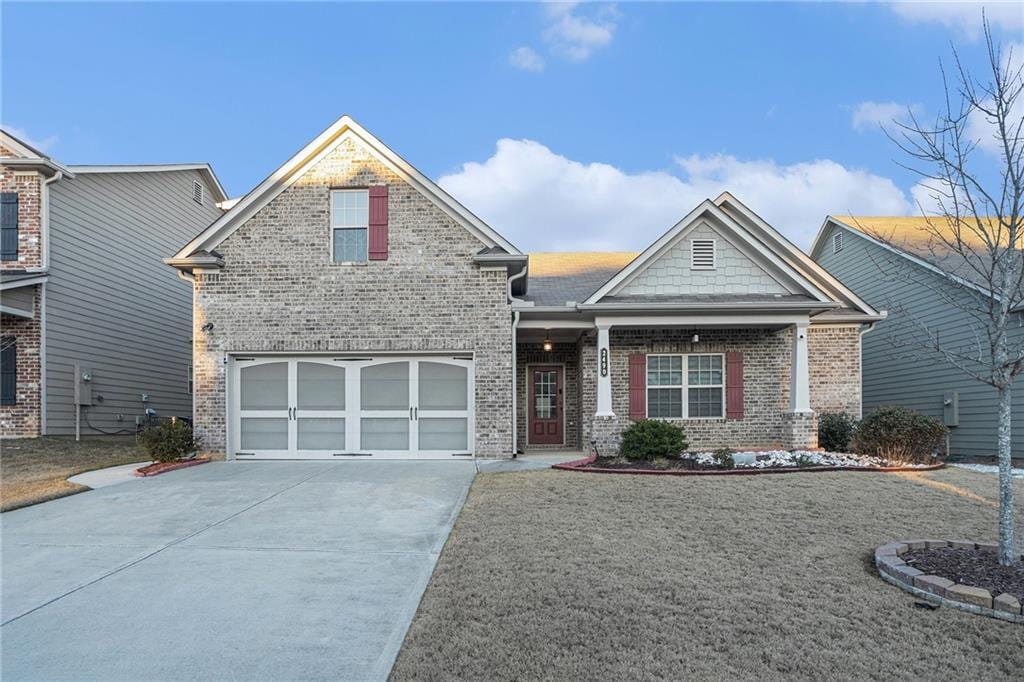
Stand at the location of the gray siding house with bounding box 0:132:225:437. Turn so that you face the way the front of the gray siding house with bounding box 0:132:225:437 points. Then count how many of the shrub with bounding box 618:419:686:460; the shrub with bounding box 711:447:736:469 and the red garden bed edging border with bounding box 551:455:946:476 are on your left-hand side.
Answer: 3

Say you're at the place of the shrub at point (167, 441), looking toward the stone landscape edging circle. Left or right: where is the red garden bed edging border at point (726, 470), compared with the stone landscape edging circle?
left

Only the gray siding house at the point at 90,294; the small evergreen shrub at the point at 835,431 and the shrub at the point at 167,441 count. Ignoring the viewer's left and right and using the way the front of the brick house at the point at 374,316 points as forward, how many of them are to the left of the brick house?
1

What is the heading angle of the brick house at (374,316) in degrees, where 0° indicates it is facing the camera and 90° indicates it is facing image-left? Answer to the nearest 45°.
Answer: approximately 0°

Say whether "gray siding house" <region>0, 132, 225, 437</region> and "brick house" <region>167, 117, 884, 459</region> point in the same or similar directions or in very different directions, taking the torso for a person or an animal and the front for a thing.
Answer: same or similar directions

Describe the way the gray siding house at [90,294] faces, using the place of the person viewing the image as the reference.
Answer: facing the viewer and to the left of the viewer

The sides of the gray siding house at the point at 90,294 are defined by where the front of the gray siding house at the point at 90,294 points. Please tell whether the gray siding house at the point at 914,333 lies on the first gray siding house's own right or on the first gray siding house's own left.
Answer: on the first gray siding house's own left

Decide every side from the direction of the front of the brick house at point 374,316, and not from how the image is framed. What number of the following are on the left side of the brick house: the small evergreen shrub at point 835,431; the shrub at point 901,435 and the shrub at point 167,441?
2

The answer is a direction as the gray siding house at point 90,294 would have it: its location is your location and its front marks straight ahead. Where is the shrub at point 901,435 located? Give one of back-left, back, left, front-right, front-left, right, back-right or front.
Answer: left

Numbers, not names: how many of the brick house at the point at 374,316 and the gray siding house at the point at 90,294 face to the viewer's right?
0

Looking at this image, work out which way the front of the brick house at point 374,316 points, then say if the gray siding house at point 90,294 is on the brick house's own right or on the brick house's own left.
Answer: on the brick house's own right

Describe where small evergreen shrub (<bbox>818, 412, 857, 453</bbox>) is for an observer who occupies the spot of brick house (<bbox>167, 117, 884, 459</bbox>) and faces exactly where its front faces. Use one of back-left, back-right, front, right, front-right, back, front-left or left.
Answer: left

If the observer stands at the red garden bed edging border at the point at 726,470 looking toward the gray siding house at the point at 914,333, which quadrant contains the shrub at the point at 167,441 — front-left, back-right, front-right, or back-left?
back-left

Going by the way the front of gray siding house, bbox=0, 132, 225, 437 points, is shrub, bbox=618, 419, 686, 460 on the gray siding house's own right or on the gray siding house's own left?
on the gray siding house's own left

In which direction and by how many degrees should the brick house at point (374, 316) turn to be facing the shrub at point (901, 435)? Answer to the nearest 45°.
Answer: approximately 90° to its left

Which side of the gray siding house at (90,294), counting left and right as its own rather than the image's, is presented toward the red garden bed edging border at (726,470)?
left

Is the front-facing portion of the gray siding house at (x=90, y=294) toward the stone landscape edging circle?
no
